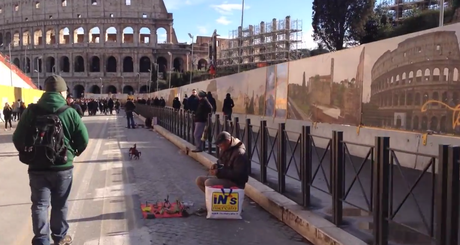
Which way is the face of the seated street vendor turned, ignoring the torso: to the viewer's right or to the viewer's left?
to the viewer's left

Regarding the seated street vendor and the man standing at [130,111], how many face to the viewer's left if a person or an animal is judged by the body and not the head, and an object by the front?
1

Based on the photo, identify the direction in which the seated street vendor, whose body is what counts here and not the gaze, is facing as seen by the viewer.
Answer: to the viewer's left
